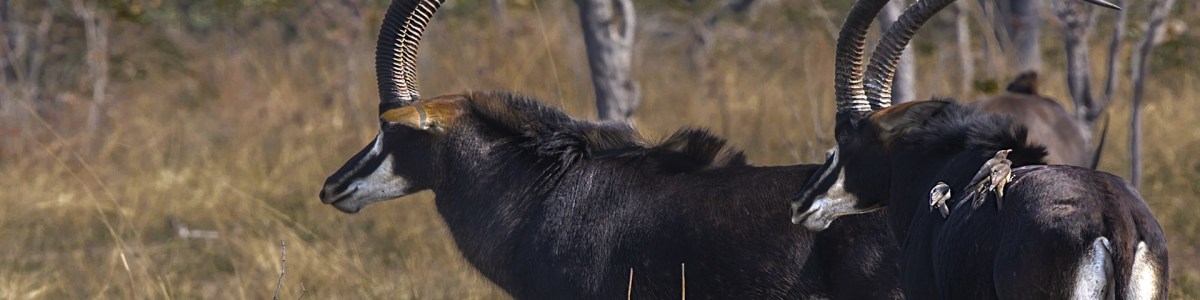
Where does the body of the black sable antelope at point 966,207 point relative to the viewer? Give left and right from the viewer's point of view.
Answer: facing away from the viewer and to the left of the viewer

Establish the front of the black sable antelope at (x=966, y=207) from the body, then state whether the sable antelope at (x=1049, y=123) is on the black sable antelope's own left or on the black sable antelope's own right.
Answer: on the black sable antelope's own right

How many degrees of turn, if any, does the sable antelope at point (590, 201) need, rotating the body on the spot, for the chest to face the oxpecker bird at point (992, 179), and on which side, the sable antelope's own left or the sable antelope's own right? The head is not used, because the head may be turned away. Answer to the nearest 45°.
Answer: approximately 135° to the sable antelope's own left

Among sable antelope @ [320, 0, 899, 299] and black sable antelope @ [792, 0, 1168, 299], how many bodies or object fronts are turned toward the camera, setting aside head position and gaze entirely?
0

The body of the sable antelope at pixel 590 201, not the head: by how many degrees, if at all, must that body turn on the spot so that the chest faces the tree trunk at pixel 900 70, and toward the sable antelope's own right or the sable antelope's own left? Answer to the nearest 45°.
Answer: approximately 135° to the sable antelope's own right

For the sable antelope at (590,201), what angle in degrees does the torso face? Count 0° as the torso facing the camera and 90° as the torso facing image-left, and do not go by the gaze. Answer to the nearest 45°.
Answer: approximately 90°

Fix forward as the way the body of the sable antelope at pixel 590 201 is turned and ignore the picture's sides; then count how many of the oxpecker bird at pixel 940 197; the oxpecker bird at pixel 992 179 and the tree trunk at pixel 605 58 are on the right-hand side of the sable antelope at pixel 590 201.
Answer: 1

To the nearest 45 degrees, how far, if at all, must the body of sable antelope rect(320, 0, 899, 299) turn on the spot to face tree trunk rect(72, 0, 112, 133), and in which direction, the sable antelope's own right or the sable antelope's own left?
approximately 45° to the sable antelope's own right
